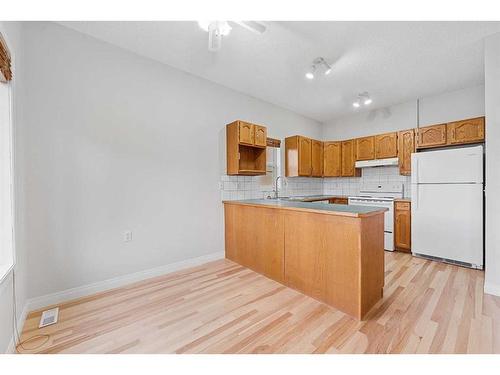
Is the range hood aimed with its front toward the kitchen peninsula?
yes

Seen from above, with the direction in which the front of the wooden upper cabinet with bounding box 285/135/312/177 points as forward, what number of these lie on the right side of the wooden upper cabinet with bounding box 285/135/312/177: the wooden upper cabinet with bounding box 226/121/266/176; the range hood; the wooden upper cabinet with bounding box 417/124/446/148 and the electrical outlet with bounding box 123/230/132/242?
2

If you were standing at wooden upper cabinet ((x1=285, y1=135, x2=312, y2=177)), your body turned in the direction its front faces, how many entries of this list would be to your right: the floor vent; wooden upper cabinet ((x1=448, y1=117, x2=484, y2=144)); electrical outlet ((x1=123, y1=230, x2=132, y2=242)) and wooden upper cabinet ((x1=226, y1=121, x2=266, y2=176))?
3

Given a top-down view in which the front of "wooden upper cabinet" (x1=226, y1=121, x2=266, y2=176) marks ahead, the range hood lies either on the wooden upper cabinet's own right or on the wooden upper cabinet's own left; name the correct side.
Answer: on the wooden upper cabinet's own left

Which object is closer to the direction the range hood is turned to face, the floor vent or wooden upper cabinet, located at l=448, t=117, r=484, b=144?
the floor vent

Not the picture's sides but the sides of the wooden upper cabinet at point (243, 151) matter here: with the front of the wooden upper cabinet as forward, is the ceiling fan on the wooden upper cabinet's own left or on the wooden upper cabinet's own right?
on the wooden upper cabinet's own right

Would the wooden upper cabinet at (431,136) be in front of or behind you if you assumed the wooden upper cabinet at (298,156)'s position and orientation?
in front

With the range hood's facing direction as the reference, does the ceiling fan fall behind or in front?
in front

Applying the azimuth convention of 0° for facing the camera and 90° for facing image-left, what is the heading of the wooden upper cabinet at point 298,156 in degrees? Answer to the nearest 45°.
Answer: approximately 315°

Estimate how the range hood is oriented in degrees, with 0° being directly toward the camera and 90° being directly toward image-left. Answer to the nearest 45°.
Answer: approximately 0°

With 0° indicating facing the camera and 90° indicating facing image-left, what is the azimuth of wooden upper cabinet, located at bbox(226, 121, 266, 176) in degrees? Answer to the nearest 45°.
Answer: approximately 315°

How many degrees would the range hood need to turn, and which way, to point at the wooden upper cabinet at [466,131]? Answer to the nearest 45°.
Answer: approximately 90° to its left

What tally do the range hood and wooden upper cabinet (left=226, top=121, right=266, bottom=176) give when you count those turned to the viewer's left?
0

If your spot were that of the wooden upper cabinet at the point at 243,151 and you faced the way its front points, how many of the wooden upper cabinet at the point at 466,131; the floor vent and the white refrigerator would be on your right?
1

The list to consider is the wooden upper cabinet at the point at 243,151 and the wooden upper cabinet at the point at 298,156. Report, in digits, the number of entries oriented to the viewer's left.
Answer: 0
